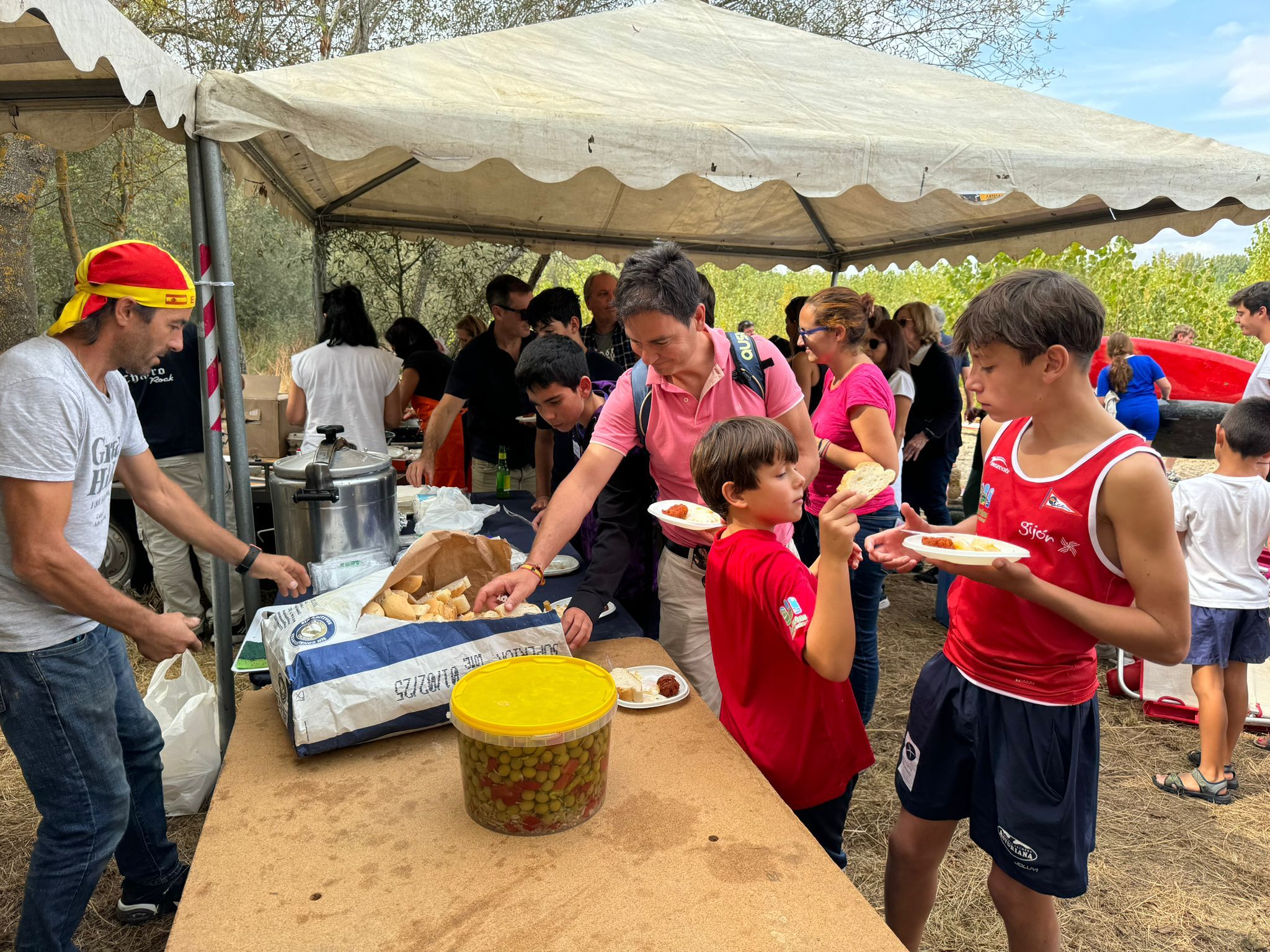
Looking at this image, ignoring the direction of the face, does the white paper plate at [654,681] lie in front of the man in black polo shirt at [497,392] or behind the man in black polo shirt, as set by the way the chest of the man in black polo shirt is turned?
in front

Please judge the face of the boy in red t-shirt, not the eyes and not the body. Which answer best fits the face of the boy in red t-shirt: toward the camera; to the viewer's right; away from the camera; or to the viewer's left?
to the viewer's right

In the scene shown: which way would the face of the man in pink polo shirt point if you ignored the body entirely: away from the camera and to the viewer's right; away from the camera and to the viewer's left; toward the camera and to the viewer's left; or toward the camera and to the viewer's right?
toward the camera and to the viewer's left

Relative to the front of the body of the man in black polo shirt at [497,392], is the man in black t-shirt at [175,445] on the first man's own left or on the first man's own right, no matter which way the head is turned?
on the first man's own right

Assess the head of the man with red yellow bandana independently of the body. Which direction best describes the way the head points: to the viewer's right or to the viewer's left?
to the viewer's right

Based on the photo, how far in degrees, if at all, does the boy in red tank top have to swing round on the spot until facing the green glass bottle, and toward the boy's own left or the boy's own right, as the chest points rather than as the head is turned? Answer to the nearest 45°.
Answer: approximately 90° to the boy's own right

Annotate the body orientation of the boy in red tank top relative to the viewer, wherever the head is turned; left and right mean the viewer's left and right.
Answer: facing the viewer and to the left of the viewer

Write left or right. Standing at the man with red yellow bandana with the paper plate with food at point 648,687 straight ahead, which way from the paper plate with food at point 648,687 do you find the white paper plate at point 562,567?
left

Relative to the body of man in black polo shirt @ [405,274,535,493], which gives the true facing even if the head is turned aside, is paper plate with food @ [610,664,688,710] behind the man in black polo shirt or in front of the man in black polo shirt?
in front

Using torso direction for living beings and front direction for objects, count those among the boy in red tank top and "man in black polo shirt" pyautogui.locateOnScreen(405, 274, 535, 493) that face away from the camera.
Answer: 0

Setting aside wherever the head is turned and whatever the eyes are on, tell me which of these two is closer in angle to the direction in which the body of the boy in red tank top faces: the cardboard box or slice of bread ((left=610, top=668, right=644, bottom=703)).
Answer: the slice of bread
